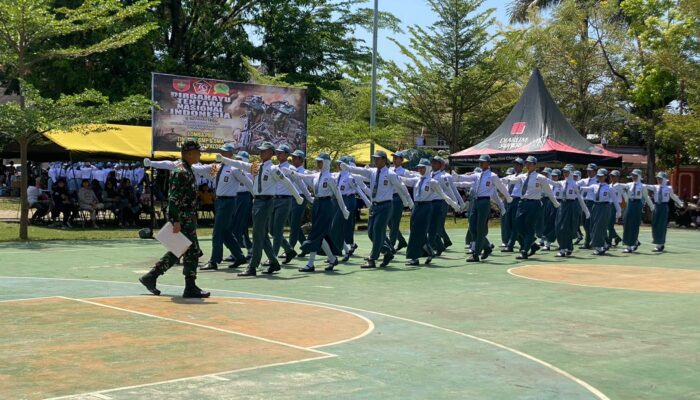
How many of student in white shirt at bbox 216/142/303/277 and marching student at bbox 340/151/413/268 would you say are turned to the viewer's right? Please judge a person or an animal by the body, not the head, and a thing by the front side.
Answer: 0

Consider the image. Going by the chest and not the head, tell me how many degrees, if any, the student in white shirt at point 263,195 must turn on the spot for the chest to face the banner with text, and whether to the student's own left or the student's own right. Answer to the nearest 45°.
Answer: approximately 135° to the student's own right

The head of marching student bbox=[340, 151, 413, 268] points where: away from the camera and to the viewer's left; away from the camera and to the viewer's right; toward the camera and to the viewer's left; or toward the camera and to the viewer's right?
toward the camera and to the viewer's left

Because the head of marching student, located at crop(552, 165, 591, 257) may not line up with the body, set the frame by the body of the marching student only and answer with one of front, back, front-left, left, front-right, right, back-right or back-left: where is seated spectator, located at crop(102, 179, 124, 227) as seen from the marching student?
front-right

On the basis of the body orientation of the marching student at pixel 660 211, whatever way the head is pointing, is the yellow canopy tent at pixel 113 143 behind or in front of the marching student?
in front

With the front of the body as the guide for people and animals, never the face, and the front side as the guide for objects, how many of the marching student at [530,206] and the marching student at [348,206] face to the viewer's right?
0

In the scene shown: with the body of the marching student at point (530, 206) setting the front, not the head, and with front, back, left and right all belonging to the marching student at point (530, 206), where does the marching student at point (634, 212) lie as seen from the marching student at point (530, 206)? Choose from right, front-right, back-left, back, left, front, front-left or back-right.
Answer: back

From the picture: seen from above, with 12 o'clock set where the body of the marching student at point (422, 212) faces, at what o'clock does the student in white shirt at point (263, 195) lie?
The student in white shirt is roughly at 12 o'clock from the marching student.

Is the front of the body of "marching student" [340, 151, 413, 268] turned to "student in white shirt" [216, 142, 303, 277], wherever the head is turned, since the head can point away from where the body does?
yes

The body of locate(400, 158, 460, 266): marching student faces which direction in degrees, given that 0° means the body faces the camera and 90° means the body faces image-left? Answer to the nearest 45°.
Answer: approximately 45°
